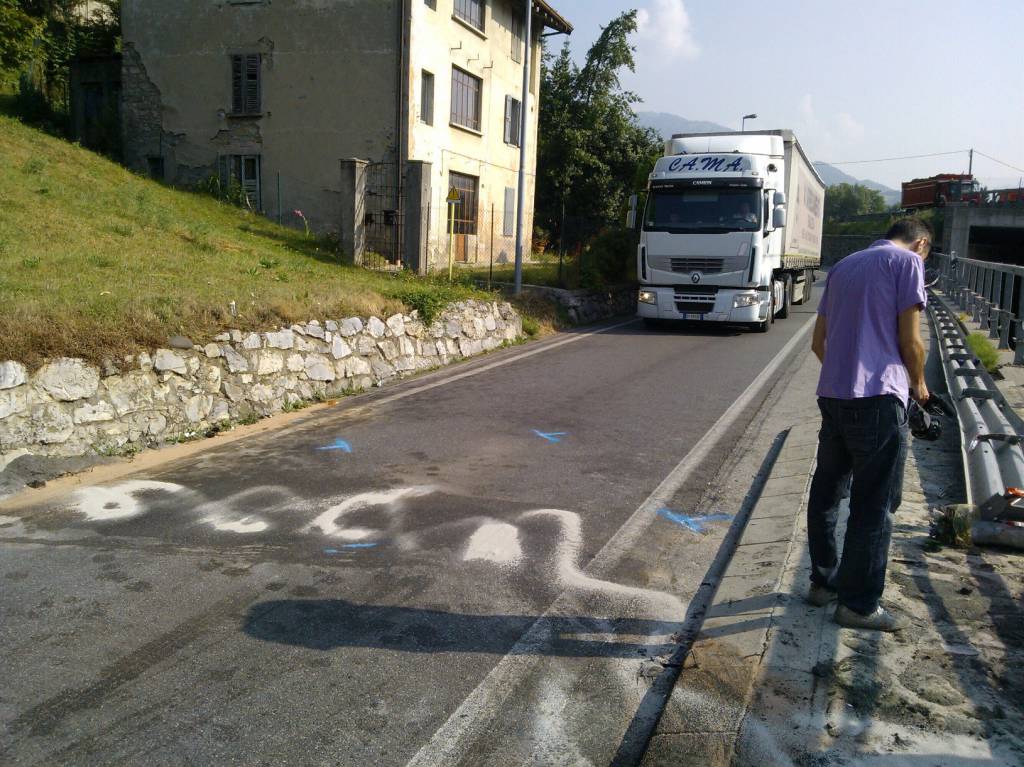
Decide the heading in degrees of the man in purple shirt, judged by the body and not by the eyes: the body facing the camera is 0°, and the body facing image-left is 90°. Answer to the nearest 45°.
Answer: approximately 225°

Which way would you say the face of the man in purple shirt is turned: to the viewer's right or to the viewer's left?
to the viewer's right

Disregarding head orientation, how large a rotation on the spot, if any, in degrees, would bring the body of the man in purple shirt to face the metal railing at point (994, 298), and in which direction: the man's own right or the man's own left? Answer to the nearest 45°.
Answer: approximately 45° to the man's own left

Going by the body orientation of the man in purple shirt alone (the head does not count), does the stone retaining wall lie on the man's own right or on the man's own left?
on the man's own left

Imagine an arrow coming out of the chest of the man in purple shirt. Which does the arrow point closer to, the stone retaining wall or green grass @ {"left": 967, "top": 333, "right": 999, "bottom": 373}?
the green grass

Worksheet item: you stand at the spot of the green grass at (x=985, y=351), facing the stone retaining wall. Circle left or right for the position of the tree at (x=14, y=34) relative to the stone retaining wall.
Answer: right

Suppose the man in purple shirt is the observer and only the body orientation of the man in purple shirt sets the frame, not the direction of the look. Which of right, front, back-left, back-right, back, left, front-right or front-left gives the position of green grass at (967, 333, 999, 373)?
front-left

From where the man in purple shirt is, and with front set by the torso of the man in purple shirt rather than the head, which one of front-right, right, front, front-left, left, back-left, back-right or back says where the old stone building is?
left

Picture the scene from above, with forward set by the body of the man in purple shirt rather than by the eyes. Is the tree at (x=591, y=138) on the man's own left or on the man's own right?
on the man's own left
